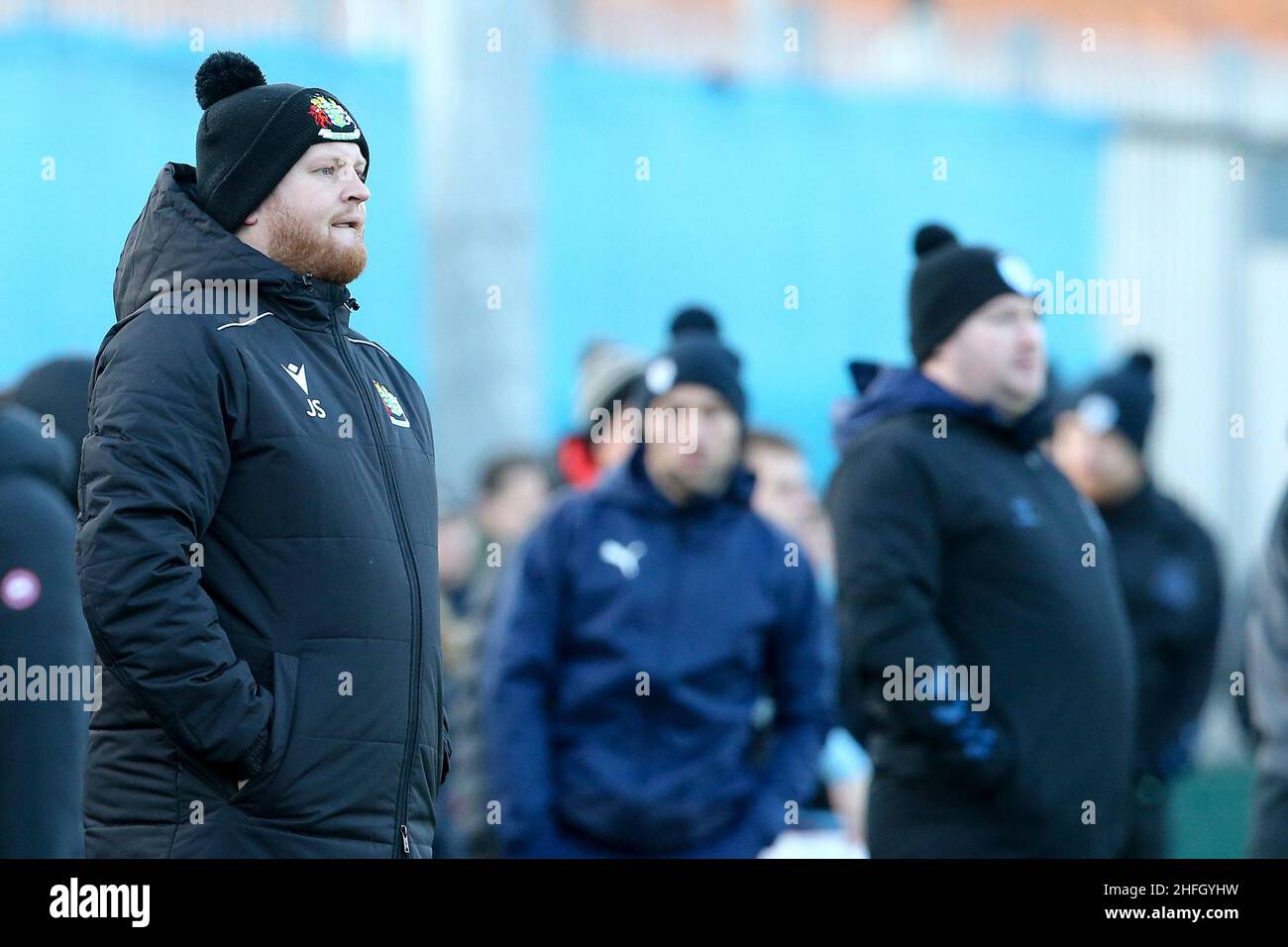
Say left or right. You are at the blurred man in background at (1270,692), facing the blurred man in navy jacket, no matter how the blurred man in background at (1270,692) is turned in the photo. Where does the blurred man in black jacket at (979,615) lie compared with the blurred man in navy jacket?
left

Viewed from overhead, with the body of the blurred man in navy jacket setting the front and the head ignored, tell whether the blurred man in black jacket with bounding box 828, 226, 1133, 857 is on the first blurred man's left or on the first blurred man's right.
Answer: on the first blurred man's left

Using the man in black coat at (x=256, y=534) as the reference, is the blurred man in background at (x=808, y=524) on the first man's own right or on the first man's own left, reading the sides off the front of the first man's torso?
on the first man's own left

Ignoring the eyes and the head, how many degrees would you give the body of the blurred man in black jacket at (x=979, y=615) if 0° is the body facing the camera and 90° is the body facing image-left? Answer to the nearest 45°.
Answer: approximately 315°

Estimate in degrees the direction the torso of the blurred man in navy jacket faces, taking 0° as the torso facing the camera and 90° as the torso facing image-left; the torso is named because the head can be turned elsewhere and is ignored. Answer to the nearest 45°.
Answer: approximately 0°

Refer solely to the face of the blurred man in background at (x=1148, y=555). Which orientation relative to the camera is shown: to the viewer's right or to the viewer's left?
to the viewer's left

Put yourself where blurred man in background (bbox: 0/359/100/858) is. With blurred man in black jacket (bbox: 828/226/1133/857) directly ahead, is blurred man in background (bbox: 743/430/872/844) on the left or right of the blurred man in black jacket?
left

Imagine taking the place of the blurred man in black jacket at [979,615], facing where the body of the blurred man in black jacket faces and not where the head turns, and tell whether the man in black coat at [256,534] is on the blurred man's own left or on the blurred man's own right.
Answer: on the blurred man's own right
